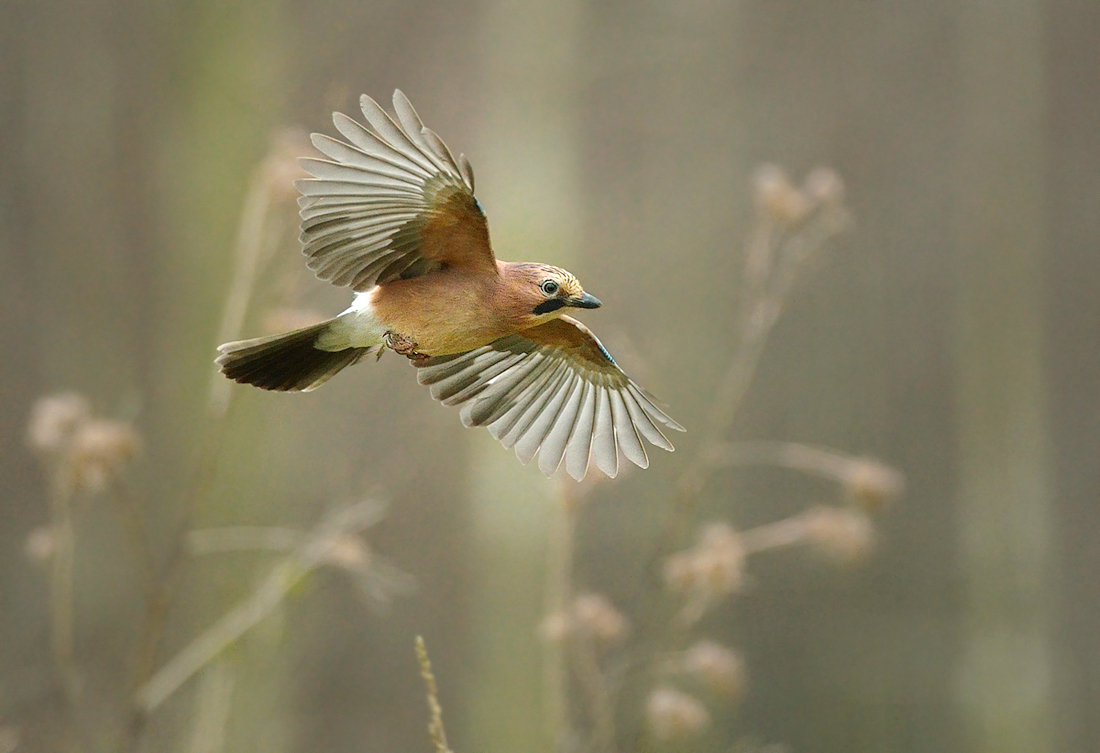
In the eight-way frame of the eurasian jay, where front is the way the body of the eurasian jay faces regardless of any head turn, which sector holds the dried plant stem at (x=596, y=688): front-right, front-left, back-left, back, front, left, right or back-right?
front-left

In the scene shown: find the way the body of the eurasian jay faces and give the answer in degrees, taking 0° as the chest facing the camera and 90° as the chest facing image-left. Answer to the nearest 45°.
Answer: approximately 270°

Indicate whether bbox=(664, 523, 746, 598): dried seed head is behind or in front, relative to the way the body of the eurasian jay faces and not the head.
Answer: in front

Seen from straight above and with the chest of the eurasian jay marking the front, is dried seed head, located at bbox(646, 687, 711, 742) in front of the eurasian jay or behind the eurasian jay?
in front
